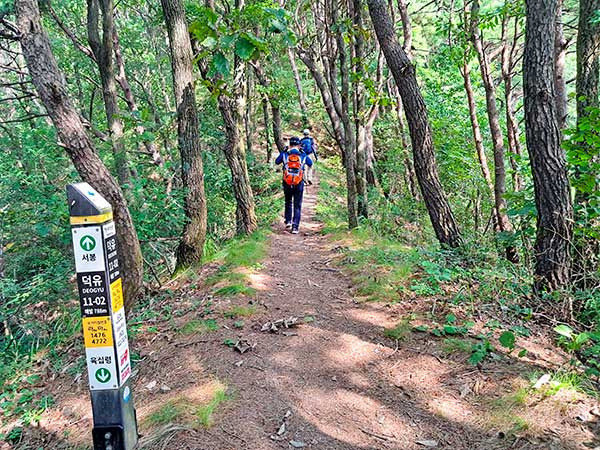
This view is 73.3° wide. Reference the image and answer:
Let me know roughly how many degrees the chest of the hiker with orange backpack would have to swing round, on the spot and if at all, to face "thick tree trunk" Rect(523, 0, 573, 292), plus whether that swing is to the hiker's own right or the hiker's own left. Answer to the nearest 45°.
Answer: approximately 135° to the hiker's own right

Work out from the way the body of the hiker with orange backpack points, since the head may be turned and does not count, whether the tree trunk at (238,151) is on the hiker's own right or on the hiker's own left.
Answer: on the hiker's own left

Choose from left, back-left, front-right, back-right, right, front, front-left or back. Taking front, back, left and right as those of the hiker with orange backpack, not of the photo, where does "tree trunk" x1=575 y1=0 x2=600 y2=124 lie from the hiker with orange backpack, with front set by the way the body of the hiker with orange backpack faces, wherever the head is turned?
back-right

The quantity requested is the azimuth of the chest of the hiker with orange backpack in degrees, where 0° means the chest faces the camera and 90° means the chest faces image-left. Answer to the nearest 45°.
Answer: approximately 180°

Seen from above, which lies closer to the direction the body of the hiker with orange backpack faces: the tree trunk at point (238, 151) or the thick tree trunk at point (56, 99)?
the tree trunk

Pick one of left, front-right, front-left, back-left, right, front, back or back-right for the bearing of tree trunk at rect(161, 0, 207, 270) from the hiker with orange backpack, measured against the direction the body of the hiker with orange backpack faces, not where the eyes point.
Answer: back-left

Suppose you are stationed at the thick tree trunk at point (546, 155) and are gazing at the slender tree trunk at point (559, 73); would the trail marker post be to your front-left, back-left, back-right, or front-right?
back-left

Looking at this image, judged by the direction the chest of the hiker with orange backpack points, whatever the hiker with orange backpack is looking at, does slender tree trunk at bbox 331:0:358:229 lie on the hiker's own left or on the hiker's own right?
on the hiker's own right

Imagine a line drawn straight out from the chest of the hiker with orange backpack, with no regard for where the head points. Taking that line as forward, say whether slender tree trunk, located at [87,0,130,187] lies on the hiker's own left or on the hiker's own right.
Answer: on the hiker's own left

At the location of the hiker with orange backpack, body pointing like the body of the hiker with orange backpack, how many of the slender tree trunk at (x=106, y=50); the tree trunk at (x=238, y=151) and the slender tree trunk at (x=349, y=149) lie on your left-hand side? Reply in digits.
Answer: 2

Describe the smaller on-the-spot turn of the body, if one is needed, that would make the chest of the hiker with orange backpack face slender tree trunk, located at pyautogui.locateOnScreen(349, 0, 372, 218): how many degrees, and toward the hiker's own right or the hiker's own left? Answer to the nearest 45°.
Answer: approximately 90° to the hiker's own right
